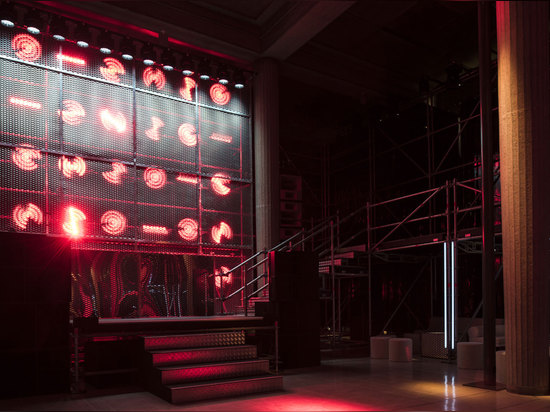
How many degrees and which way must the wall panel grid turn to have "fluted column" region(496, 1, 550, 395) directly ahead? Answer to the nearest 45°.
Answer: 0° — it already faces it

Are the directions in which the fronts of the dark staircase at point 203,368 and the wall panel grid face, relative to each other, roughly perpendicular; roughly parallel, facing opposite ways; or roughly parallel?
roughly parallel

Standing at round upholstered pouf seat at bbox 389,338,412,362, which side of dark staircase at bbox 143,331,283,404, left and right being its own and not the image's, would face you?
left

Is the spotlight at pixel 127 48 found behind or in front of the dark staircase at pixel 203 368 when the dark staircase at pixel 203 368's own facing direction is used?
behind

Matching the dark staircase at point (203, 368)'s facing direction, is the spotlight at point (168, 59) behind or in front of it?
behind

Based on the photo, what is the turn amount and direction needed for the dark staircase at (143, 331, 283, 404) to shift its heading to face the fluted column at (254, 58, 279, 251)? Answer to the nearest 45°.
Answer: approximately 135° to its left

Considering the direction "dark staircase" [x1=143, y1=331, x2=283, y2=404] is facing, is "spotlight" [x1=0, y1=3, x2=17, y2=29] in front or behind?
behind

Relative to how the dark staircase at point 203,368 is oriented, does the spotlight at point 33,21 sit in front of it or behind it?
behind

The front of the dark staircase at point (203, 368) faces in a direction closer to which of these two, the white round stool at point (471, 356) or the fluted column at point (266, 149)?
the white round stool

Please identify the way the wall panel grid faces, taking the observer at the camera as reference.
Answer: facing the viewer and to the right of the viewer

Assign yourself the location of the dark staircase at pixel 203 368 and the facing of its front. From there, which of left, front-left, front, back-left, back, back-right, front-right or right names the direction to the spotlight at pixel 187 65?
back-left

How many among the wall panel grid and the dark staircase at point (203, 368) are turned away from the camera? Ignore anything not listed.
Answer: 0
